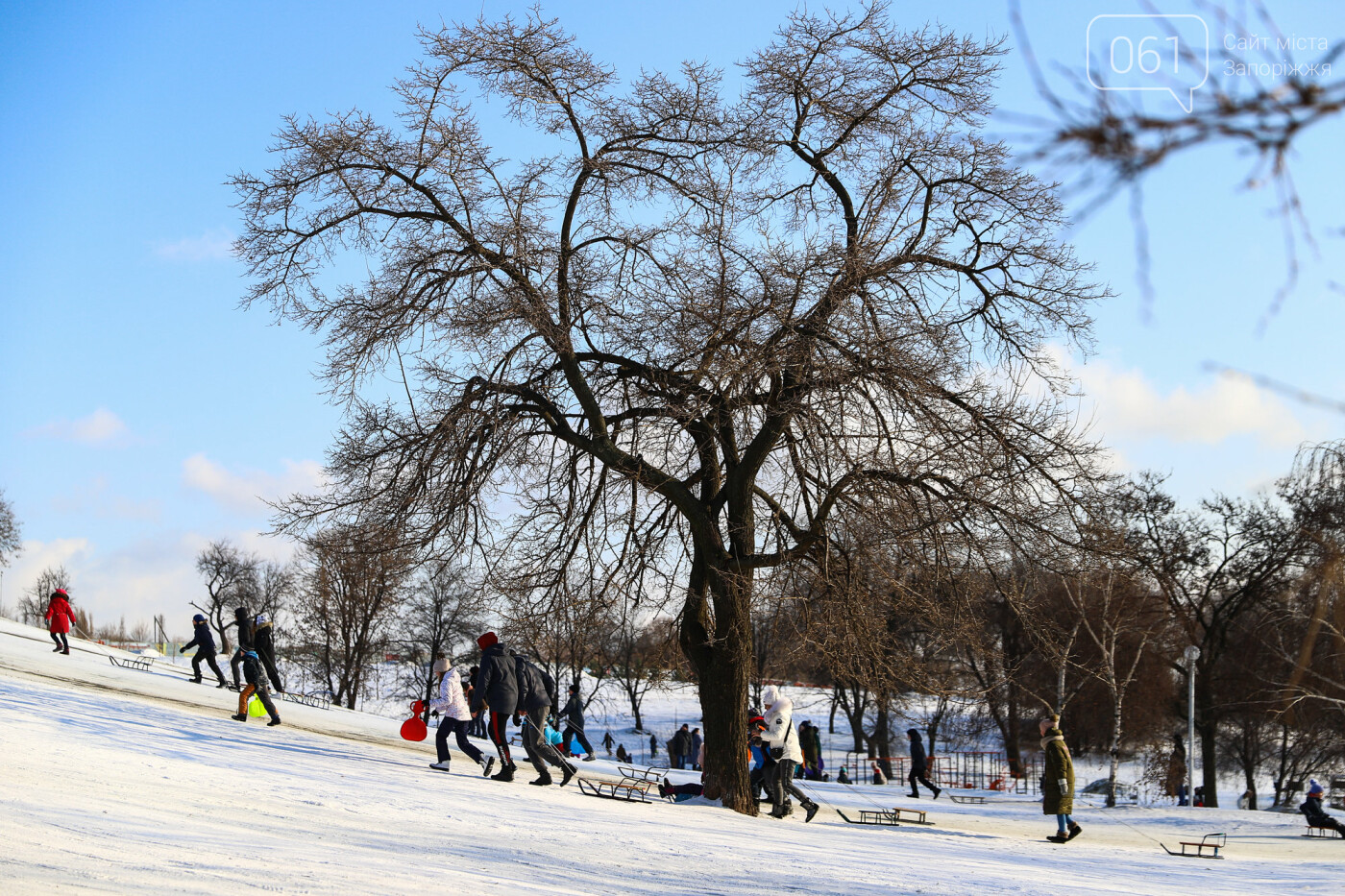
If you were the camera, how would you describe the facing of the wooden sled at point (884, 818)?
facing to the left of the viewer

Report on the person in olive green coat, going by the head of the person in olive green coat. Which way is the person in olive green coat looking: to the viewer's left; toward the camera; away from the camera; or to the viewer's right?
to the viewer's left

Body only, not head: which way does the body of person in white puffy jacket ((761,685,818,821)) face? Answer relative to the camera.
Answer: to the viewer's left

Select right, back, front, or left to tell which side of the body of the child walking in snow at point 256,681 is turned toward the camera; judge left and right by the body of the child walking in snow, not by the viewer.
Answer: left

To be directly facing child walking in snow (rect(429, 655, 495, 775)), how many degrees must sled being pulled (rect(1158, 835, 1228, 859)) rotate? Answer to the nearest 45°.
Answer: approximately 45° to its left

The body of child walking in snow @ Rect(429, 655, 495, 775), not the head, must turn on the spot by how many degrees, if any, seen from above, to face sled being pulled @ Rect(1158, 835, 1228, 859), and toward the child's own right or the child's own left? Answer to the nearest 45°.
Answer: approximately 180°

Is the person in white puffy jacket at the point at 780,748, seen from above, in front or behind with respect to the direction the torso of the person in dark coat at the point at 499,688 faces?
behind

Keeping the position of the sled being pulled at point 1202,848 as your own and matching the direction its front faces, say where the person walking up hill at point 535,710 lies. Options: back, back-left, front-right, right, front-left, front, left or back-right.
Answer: front-left

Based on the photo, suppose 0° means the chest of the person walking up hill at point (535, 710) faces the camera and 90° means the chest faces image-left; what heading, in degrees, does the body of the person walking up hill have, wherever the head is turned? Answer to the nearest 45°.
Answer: approximately 90°

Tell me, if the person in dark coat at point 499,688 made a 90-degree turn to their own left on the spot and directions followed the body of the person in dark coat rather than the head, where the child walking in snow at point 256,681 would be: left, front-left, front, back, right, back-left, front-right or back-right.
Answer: back-right

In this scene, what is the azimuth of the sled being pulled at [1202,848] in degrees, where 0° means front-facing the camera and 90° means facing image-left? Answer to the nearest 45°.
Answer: approximately 90°

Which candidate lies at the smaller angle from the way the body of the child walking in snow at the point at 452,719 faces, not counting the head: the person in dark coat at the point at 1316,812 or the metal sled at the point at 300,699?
the metal sled
